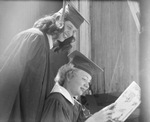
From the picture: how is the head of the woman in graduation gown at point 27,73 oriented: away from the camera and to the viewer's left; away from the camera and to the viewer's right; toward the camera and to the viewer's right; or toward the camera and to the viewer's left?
toward the camera and to the viewer's right

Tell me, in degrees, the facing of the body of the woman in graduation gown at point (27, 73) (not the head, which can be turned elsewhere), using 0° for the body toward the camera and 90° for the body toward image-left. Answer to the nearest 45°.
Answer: approximately 270°

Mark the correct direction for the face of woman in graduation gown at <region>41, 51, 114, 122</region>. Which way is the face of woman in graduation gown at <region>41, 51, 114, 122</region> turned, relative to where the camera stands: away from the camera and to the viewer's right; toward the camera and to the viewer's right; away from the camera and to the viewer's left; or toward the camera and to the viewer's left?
toward the camera and to the viewer's right
